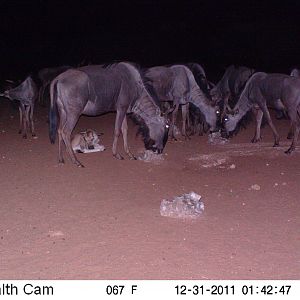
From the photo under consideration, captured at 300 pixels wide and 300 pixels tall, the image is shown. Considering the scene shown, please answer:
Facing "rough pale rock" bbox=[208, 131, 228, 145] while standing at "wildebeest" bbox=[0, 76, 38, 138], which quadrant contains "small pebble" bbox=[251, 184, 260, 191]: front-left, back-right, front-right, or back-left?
front-right

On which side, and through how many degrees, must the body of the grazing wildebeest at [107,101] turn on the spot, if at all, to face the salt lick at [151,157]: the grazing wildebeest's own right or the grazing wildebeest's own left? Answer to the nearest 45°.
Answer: approximately 45° to the grazing wildebeest's own right

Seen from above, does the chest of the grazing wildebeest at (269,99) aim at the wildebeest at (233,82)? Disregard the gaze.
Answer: no

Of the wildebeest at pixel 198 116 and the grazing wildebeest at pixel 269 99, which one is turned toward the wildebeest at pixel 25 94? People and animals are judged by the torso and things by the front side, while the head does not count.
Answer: the grazing wildebeest

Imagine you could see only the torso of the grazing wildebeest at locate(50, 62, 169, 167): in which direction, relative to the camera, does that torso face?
to the viewer's right

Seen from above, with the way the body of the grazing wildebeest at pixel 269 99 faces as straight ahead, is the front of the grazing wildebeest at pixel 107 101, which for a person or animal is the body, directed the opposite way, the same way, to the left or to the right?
the opposite way

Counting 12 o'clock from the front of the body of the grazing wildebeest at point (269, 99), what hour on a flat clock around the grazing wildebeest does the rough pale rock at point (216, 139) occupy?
The rough pale rock is roughly at 12 o'clock from the grazing wildebeest.

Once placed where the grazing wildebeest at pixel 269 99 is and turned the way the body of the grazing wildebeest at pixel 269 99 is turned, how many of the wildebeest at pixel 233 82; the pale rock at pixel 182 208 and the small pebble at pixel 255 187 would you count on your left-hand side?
2

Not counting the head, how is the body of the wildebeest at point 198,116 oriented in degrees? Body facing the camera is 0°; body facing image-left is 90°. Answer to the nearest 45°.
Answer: approximately 270°

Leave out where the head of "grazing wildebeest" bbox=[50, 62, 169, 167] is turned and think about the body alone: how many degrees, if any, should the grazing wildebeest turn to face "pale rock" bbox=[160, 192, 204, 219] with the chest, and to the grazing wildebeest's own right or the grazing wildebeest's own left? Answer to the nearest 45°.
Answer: approximately 90° to the grazing wildebeest's own right

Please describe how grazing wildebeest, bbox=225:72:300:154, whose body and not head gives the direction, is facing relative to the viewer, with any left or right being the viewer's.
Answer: facing to the left of the viewer

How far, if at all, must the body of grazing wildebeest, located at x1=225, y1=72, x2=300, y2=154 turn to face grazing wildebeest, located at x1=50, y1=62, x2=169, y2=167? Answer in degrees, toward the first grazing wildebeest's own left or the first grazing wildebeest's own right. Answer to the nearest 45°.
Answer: approximately 45° to the first grazing wildebeest's own left
